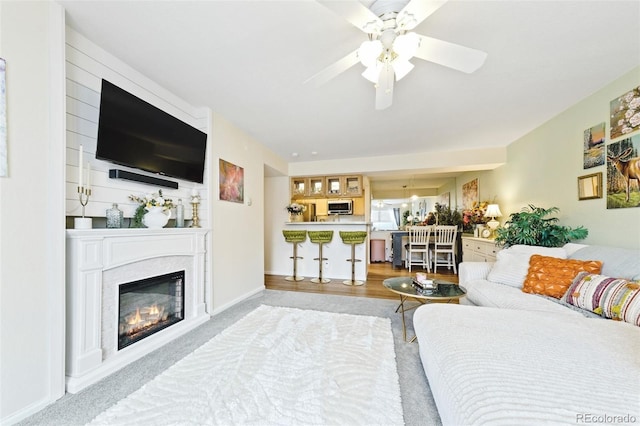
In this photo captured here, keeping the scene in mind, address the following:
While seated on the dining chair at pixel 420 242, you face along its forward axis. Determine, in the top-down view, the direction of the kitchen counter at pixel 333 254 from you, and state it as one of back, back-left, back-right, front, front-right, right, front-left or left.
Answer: back-left

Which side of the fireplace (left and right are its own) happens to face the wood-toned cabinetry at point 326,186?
left

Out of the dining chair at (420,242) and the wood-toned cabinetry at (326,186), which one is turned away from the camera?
the dining chair

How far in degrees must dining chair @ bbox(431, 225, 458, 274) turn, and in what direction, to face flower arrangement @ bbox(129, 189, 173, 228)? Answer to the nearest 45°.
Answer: approximately 135° to its left

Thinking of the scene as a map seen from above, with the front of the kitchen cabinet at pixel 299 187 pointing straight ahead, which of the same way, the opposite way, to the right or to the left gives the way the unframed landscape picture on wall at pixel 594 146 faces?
to the right

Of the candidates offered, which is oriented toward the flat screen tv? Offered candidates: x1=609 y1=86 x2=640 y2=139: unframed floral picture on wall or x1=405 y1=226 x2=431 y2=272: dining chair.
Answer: the unframed floral picture on wall

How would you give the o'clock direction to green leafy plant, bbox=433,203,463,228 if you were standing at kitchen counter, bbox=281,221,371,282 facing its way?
The green leafy plant is roughly at 8 o'clock from the kitchen counter.

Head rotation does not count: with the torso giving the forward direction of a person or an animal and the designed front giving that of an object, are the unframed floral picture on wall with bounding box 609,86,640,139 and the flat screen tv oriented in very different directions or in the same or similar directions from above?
very different directions

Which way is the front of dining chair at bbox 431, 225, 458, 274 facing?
away from the camera

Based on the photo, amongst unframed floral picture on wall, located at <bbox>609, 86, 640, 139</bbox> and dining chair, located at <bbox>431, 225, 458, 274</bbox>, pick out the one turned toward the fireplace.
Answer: the unframed floral picture on wall
